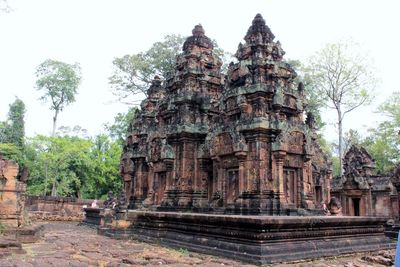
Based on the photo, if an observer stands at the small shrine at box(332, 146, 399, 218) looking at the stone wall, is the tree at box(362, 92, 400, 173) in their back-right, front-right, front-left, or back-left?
back-right

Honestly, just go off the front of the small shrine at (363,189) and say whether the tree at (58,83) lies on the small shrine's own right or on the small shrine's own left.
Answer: on the small shrine's own right

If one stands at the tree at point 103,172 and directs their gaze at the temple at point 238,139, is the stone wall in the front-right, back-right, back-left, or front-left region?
front-right

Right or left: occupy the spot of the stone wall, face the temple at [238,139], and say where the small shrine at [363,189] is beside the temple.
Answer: left

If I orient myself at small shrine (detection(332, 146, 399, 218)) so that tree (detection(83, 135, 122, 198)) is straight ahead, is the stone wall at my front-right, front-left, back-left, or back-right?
front-left

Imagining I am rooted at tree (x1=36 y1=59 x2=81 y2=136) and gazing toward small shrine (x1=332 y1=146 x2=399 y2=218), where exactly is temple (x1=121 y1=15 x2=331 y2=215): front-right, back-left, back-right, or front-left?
front-right

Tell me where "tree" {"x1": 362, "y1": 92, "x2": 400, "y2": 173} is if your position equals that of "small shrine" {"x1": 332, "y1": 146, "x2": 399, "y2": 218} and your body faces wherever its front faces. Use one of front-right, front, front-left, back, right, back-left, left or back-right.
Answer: back-right

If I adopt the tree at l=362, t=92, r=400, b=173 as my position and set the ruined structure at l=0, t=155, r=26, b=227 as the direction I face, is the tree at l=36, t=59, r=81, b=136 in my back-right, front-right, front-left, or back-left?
front-right

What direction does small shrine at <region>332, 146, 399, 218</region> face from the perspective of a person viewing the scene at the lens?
facing the viewer and to the left of the viewer

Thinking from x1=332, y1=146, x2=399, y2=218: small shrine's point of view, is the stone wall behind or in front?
in front
